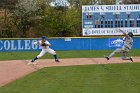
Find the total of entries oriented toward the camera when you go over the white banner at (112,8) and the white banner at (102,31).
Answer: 2

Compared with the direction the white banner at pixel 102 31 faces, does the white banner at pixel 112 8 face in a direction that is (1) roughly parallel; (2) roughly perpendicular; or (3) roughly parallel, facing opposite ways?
roughly parallel

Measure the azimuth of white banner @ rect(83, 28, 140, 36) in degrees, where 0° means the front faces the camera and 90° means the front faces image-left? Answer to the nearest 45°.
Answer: approximately 0°

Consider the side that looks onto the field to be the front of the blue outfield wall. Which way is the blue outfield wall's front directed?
toward the camera

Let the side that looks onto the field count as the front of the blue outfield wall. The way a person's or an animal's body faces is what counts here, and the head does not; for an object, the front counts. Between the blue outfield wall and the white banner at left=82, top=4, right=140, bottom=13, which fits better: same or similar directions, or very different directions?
same or similar directions

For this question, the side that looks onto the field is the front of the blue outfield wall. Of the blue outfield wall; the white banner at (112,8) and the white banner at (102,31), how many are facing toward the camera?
3

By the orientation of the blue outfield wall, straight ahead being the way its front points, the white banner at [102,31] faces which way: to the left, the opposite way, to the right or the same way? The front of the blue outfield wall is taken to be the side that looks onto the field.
the same way
